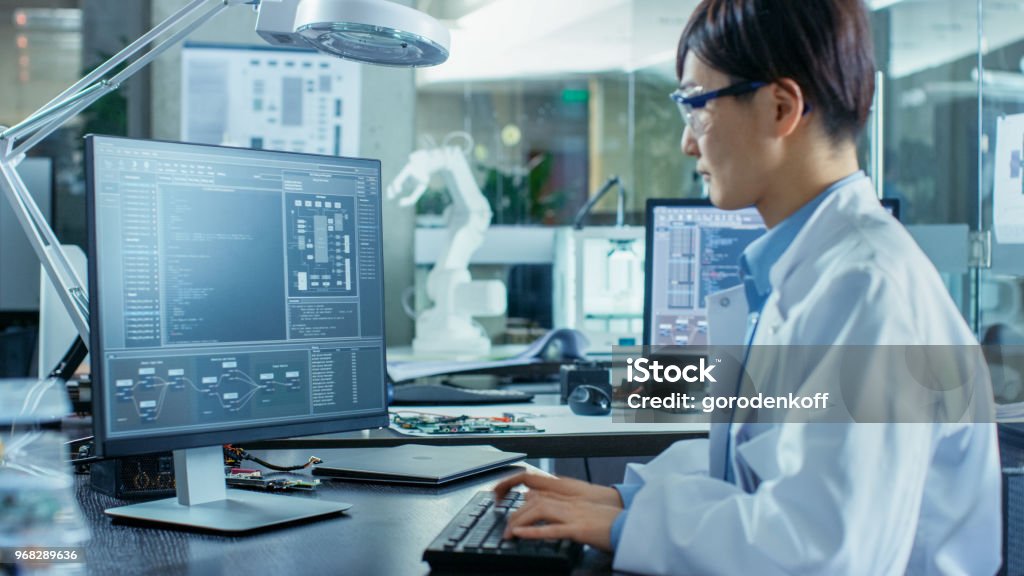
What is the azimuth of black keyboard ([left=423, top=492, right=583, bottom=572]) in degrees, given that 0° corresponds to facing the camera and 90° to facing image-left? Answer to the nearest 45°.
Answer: approximately 270°

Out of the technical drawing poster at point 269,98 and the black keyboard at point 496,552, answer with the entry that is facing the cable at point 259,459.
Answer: the technical drawing poster

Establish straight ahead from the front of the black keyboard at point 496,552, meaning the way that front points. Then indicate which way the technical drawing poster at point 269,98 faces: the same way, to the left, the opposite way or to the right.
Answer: to the right

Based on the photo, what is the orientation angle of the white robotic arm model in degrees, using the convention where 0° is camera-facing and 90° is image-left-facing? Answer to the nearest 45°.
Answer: approximately 90°

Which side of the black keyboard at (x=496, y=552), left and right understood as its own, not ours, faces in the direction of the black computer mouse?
left

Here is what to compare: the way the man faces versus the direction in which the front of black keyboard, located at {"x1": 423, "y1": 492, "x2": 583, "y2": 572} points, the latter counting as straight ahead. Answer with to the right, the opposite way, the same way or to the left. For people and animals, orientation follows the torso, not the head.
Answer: the opposite way

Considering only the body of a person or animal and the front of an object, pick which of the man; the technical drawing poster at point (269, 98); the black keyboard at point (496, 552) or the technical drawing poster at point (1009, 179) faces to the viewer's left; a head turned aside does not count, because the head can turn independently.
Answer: the man
